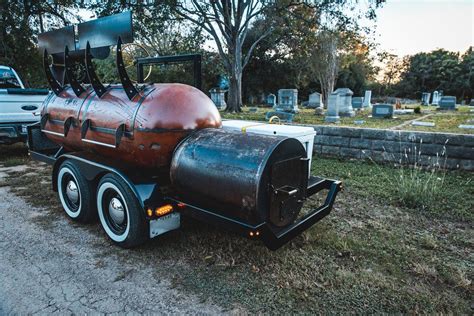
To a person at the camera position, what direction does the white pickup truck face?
facing away from the viewer and to the left of the viewer

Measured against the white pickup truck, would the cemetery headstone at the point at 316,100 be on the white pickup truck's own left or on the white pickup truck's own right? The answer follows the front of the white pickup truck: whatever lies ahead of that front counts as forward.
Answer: on the white pickup truck's own right

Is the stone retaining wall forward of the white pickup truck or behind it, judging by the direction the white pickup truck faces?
behind

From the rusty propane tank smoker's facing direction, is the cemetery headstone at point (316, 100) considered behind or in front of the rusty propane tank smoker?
behind

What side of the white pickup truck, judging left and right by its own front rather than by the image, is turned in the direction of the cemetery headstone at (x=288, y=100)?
right

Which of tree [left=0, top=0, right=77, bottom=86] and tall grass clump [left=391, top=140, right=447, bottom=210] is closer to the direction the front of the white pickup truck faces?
the tree

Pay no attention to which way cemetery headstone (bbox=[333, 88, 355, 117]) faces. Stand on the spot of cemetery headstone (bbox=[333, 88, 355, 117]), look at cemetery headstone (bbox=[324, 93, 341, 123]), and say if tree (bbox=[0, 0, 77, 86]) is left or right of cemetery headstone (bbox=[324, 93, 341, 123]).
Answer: right

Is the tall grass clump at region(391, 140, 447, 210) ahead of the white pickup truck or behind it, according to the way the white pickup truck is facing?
behind
